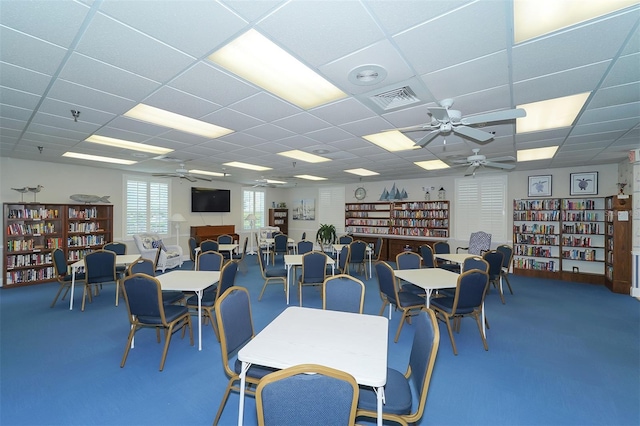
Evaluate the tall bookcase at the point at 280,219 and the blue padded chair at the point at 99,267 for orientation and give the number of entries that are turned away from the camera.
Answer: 1

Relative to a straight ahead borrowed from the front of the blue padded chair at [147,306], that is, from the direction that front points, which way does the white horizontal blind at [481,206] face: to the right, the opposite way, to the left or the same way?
the opposite way

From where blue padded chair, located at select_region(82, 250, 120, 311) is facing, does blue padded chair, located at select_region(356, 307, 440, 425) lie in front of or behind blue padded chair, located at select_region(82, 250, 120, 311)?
behind

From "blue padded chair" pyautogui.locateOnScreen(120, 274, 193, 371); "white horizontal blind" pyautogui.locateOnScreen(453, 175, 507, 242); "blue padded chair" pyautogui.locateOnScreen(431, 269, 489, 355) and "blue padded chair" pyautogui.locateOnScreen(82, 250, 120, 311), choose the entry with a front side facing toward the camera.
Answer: the white horizontal blind

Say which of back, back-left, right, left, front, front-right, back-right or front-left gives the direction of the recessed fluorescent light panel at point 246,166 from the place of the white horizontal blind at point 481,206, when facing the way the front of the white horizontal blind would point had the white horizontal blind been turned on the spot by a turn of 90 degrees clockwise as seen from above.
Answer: front-left

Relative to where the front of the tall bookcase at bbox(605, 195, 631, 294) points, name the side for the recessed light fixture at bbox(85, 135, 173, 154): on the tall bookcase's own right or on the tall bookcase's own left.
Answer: on the tall bookcase's own left

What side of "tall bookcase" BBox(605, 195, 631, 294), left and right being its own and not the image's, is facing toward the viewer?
left

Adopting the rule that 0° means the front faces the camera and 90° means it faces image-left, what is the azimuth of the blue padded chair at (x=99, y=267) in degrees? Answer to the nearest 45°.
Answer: approximately 180°

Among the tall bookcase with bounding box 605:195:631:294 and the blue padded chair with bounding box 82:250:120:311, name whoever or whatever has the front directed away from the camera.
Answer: the blue padded chair

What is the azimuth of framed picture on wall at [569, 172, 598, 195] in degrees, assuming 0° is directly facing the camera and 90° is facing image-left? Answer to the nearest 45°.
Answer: approximately 0°

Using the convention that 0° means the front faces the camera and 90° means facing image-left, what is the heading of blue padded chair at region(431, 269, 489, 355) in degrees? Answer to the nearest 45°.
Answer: approximately 135°

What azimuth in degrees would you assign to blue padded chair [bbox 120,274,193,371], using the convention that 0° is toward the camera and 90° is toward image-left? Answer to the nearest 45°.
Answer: approximately 225°

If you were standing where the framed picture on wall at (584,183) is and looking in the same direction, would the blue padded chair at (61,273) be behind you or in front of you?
in front

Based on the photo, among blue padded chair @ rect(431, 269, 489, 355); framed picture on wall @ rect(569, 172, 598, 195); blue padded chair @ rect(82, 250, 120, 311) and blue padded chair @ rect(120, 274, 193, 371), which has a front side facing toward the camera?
the framed picture on wall

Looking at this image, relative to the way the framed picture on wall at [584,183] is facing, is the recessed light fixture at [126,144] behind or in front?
in front
